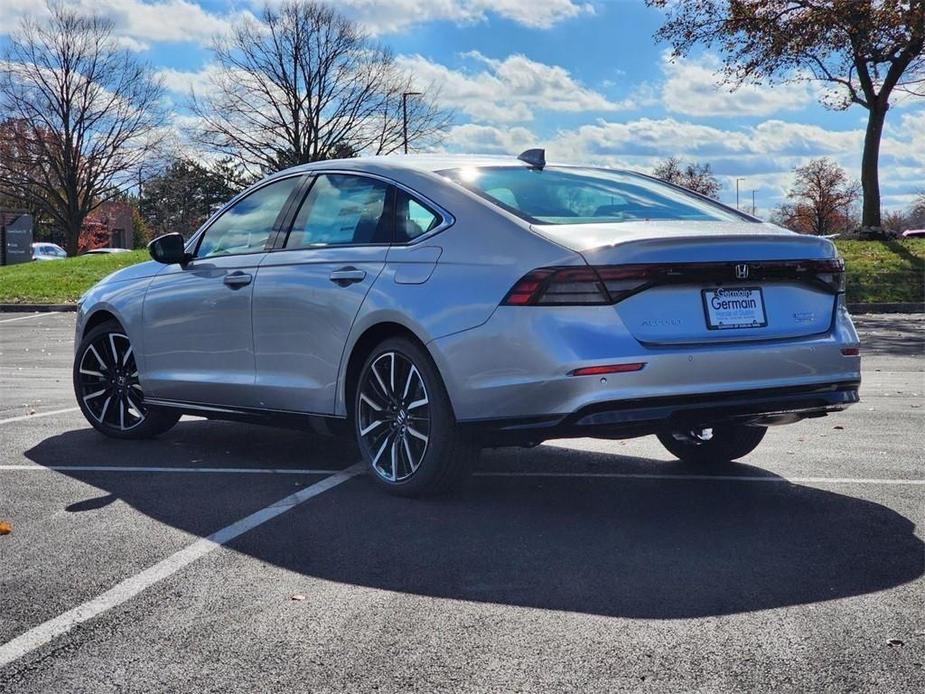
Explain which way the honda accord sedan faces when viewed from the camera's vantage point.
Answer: facing away from the viewer and to the left of the viewer

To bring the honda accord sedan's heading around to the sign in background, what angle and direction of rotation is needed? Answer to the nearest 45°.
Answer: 0° — it already faces it

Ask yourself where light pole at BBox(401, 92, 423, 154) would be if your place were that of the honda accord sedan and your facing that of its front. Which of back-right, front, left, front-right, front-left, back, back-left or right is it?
front-right
